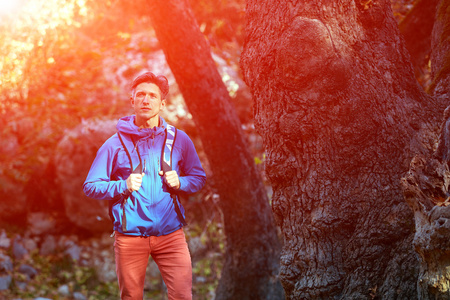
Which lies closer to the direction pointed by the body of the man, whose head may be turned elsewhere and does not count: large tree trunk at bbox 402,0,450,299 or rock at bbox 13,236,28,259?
the large tree trunk

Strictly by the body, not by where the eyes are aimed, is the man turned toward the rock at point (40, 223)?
no

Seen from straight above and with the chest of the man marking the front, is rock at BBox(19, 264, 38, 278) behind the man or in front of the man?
behind

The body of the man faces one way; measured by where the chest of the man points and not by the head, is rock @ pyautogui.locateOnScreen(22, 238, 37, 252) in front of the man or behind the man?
behind

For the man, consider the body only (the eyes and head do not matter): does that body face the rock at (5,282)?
no

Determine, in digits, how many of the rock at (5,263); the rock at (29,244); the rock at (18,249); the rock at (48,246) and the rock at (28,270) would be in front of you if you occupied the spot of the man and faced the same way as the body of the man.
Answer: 0

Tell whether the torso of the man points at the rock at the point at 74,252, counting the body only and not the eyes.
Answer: no

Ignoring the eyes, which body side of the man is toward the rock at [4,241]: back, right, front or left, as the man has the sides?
back

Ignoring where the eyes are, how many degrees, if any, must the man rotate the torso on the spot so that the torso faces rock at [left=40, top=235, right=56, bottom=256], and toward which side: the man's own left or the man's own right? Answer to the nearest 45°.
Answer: approximately 180°

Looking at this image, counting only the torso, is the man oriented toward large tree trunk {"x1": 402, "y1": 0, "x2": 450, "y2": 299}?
no

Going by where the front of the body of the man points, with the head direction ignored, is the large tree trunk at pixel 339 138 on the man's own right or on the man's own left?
on the man's own left

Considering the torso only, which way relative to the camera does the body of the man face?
toward the camera

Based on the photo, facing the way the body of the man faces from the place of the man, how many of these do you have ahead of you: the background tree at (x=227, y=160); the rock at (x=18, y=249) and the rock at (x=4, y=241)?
0

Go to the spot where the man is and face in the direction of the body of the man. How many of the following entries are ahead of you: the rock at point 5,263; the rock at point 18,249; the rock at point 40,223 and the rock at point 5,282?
0
